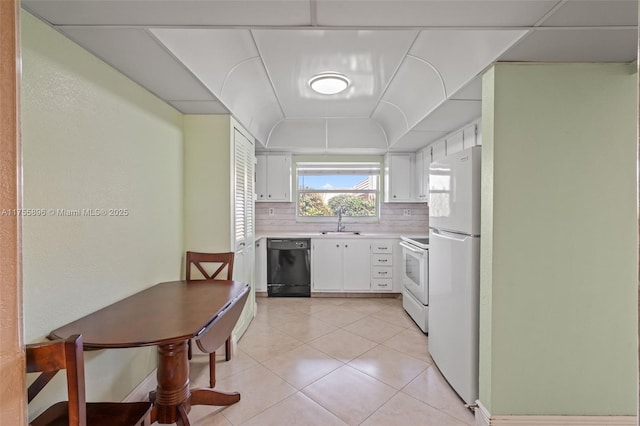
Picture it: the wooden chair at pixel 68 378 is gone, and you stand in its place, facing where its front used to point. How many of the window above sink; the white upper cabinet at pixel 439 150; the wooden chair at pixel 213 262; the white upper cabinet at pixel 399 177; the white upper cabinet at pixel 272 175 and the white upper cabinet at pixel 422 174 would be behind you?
0

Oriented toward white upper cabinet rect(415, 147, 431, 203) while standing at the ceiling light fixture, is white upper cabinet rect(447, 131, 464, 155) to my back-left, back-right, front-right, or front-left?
front-right

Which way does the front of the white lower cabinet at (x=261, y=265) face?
toward the camera

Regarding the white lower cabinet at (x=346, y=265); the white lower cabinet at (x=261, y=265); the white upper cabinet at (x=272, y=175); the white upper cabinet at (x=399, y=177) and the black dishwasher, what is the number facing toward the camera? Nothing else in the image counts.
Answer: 5

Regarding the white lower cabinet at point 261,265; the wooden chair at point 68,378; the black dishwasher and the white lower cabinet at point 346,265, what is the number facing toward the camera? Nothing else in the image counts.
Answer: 3

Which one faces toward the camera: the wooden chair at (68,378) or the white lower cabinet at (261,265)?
the white lower cabinet

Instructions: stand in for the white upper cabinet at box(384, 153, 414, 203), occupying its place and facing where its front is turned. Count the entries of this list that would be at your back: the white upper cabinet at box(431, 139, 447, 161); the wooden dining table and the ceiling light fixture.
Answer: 0

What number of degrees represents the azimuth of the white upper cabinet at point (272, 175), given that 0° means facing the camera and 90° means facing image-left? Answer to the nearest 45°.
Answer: approximately 0°

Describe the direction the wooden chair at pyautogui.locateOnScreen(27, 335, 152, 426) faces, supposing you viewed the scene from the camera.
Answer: facing away from the viewer and to the right of the viewer

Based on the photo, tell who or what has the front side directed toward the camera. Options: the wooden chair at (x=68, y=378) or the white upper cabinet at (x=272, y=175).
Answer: the white upper cabinet

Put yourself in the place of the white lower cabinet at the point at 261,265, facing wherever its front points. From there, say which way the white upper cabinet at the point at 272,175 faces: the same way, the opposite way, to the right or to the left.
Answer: the same way

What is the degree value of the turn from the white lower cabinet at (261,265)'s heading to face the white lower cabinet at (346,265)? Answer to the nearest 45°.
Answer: approximately 90° to its left

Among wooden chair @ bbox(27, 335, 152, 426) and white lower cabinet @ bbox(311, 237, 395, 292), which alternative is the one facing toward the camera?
the white lower cabinet

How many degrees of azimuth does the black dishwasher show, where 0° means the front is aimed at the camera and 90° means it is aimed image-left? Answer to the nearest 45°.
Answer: approximately 0°

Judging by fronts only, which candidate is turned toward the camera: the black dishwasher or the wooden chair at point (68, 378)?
the black dishwasher

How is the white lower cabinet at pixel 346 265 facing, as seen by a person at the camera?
facing the viewer
